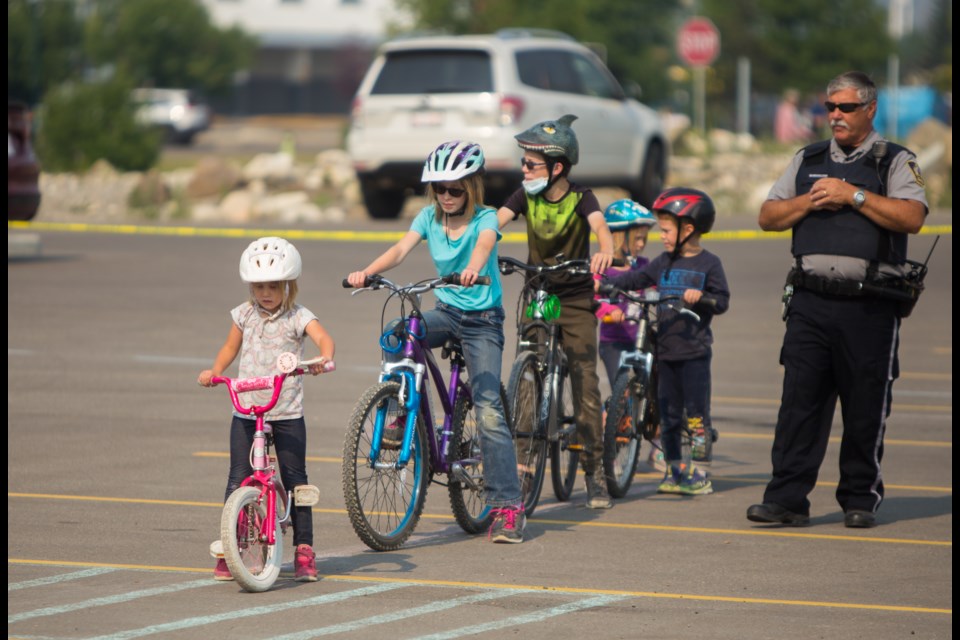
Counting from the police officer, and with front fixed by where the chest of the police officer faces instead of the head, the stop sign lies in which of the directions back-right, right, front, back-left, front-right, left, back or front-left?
back-right

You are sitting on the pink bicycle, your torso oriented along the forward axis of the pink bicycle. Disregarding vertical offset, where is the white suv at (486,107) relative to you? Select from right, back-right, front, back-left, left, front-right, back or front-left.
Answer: back-right

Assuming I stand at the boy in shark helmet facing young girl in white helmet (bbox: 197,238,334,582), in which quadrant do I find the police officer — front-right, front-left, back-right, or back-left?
back-left

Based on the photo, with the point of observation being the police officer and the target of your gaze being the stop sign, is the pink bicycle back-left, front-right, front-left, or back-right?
back-left

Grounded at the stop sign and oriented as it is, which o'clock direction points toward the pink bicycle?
The pink bicycle is roughly at 12 o'clock from the stop sign.

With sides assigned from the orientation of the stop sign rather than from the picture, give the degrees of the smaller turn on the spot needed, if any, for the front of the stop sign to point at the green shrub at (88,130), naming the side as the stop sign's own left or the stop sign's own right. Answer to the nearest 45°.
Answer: approximately 45° to the stop sign's own right

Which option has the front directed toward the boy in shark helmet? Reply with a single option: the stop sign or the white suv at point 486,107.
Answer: the stop sign

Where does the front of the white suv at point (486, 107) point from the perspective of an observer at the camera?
facing away from the viewer and to the right of the viewer

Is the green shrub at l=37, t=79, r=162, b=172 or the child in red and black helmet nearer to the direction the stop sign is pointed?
the child in red and black helmet

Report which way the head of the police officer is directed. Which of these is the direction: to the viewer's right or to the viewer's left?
to the viewer's left

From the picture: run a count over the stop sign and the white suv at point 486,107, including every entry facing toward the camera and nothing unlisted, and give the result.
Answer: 1

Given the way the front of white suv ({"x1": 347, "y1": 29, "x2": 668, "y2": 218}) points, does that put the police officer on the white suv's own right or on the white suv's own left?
on the white suv's own right
